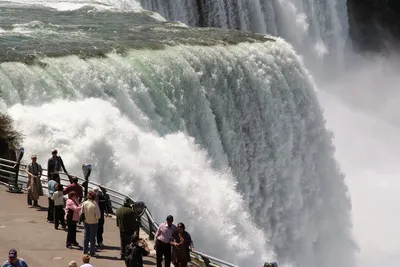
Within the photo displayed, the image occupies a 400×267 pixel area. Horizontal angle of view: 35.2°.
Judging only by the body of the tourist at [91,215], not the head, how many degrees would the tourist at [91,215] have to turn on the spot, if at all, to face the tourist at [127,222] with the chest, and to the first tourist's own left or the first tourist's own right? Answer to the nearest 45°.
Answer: approximately 90° to the first tourist's own right

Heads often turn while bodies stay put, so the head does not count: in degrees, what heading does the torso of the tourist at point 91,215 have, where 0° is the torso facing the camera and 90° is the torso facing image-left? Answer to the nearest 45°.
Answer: approximately 180°

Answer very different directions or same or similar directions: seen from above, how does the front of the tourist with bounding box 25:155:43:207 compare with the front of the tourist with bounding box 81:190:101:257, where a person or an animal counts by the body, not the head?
very different directions

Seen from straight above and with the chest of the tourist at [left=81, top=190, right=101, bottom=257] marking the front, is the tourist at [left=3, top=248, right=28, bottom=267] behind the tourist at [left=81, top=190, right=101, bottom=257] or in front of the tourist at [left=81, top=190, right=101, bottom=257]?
behind

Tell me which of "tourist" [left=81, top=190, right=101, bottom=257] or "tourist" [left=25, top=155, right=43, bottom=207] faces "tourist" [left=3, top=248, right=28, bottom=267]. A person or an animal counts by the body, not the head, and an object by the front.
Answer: "tourist" [left=25, top=155, right=43, bottom=207]

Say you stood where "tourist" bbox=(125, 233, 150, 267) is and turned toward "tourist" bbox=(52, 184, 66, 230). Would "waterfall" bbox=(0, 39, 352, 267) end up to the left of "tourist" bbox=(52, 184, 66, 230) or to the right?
right

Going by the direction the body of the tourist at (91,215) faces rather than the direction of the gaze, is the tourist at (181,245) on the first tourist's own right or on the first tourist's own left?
on the first tourist's own right

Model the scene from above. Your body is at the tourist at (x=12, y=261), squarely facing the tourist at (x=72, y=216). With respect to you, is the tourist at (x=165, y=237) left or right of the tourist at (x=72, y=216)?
right

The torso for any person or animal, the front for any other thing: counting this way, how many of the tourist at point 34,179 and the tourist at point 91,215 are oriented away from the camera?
1
